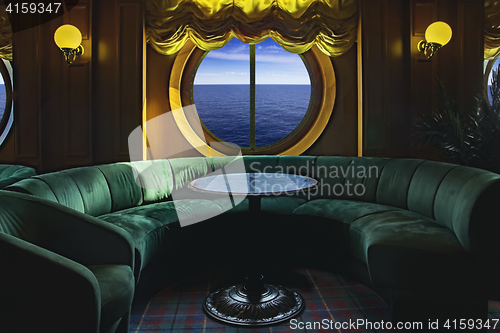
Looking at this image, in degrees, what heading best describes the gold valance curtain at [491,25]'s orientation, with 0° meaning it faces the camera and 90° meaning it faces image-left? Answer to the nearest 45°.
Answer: approximately 0°

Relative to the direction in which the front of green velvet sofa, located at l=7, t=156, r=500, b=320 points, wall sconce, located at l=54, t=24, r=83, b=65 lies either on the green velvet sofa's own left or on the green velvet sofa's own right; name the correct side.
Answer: on the green velvet sofa's own right

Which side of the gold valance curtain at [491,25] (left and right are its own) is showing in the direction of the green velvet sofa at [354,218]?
front

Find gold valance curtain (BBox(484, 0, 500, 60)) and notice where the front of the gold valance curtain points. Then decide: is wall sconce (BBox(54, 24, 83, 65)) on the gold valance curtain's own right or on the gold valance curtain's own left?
on the gold valance curtain's own right

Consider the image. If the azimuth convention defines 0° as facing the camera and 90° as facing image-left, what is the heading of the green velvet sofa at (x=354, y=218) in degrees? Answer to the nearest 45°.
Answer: approximately 0°

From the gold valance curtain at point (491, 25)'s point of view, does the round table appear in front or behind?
in front

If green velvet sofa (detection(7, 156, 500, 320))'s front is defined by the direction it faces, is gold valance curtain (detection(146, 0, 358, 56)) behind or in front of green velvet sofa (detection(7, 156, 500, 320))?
behind
